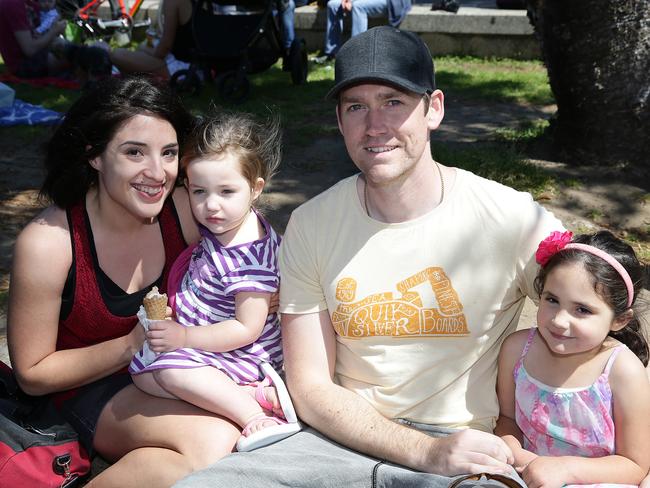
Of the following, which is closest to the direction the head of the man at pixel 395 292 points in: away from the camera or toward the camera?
toward the camera

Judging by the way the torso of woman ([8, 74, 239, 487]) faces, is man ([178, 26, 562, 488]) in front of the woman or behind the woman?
in front

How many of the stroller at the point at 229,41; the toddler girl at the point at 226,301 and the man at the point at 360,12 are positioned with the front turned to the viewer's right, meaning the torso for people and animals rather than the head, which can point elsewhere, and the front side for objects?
0

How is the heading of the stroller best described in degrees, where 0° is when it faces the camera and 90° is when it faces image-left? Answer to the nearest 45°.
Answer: approximately 45°

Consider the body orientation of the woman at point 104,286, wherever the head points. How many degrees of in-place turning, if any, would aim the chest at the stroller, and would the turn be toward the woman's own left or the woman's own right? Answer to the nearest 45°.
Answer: approximately 135° to the woman's own left

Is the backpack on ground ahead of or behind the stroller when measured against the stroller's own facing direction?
ahead

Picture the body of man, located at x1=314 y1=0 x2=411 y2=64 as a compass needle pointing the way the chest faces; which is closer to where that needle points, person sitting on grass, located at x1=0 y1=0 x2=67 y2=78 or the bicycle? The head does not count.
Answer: the person sitting on grass

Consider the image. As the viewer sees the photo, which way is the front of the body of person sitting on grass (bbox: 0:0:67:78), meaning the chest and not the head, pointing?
to the viewer's right

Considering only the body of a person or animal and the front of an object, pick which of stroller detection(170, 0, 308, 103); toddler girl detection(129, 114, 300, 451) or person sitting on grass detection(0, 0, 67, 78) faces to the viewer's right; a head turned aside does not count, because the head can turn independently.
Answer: the person sitting on grass

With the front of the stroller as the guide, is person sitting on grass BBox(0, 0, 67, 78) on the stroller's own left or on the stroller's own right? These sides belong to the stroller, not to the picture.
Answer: on the stroller's own right

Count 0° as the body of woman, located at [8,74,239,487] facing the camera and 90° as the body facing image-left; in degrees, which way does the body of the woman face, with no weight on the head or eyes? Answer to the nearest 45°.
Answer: approximately 315°

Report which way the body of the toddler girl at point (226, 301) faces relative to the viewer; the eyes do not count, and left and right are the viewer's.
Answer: facing the viewer and to the left of the viewer
